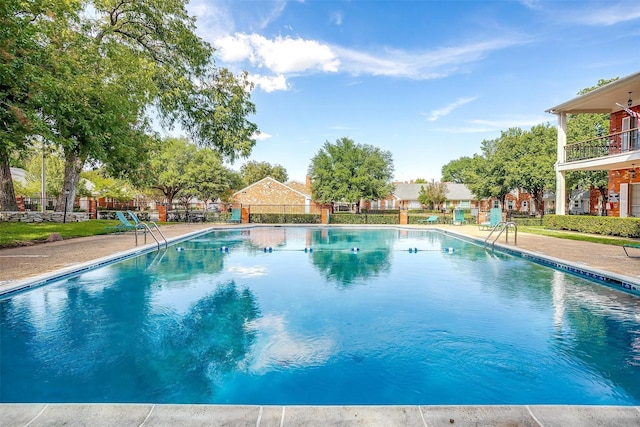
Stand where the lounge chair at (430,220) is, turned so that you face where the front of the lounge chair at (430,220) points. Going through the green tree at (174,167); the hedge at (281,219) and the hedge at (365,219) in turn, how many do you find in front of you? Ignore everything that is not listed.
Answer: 3

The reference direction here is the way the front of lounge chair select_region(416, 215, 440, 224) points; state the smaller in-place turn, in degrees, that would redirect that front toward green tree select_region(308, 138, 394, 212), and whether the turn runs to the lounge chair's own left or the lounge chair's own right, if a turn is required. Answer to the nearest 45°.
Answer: approximately 45° to the lounge chair's own right

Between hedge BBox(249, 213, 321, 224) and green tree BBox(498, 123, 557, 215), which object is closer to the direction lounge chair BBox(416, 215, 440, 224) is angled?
the hedge

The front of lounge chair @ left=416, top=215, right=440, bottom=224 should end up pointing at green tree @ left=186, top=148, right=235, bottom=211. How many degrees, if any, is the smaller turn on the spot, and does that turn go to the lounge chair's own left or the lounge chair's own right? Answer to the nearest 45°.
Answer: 0° — it already faces it

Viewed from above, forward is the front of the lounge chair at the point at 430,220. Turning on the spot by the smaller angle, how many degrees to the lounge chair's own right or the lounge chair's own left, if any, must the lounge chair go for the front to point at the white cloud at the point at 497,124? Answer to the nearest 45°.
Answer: approximately 135° to the lounge chair's own right

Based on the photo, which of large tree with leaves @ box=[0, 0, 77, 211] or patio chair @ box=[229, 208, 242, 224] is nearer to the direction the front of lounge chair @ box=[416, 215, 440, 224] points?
the patio chair

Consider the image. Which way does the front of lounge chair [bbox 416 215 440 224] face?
to the viewer's left

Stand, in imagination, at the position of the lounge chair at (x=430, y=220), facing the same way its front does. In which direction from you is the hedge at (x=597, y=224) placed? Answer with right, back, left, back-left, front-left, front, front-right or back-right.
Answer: back-left

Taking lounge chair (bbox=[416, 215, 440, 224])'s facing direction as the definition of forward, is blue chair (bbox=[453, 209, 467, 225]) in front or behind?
behind
